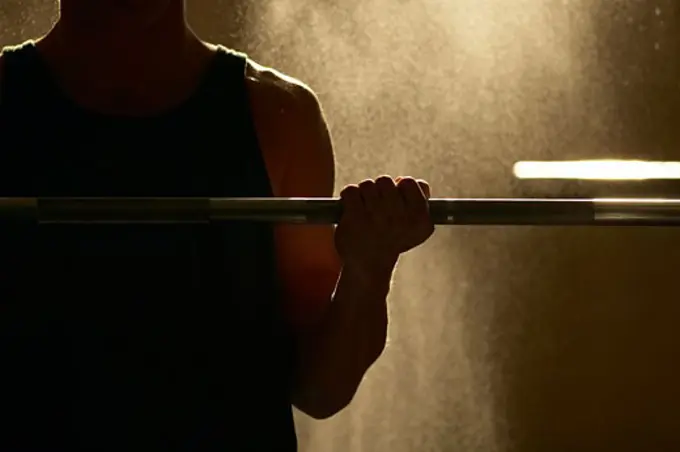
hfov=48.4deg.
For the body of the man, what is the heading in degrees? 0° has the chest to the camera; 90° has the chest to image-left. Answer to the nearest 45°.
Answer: approximately 0°
